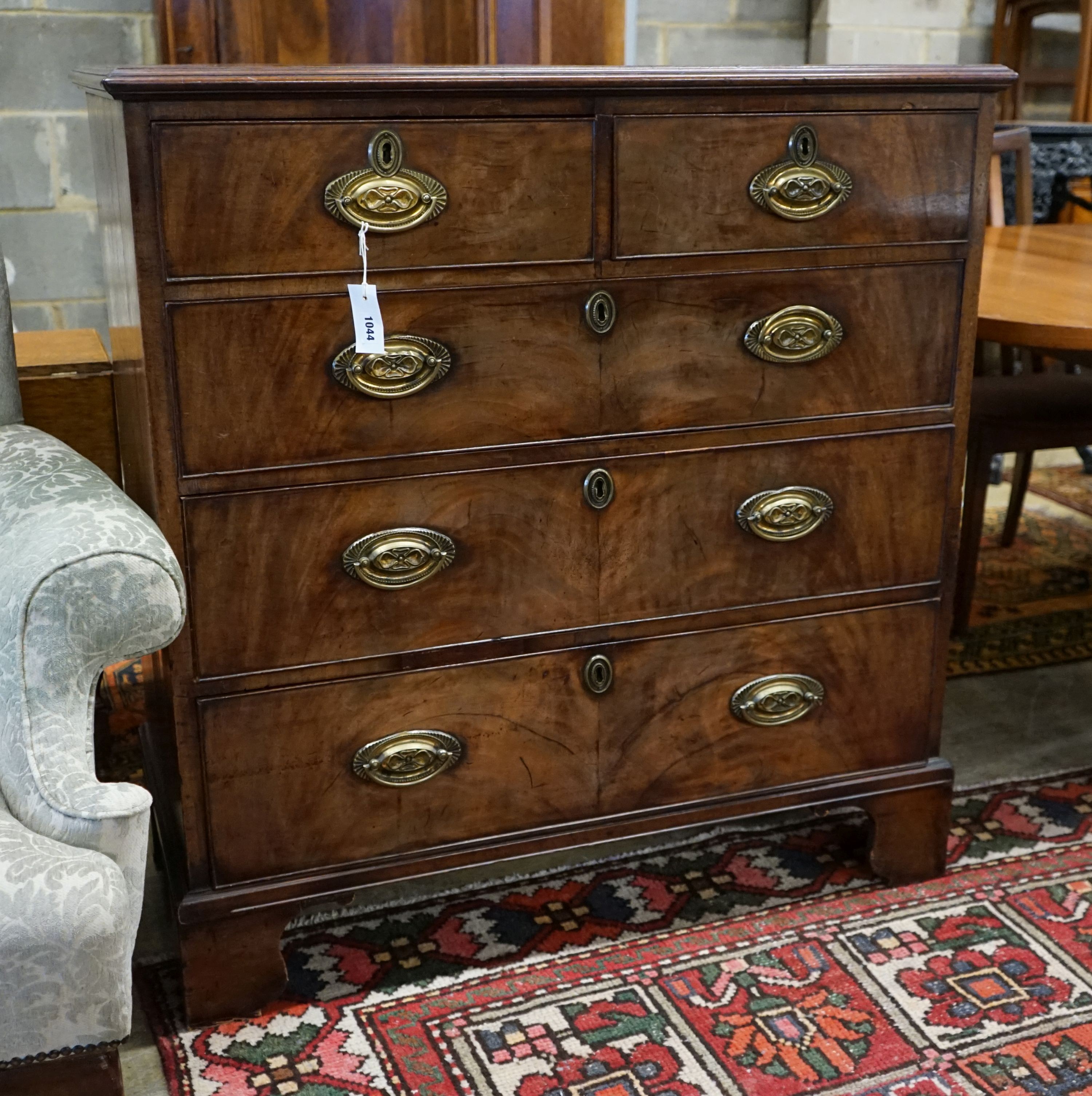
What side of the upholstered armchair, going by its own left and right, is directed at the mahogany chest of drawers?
left

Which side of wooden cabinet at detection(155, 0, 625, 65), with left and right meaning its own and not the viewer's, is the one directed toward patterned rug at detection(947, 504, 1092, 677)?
left

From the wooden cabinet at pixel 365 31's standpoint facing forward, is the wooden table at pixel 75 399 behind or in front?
in front

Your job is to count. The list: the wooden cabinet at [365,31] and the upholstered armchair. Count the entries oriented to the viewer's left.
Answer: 0

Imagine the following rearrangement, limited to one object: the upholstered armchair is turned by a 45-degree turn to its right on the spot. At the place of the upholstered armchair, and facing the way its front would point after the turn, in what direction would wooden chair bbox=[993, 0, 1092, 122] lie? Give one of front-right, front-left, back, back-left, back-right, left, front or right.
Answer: back-left

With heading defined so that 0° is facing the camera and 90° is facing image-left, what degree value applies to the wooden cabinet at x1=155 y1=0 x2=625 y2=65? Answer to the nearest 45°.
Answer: approximately 0°

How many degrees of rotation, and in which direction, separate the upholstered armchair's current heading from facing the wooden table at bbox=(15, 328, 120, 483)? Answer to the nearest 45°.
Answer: approximately 135° to its left

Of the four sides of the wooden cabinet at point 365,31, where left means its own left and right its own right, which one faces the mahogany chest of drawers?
front

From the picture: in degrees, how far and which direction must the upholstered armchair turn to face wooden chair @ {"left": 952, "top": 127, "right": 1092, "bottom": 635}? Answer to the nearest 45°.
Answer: approximately 90° to its left

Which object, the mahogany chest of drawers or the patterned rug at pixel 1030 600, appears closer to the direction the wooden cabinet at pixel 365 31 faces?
the mahogany chest of drawers

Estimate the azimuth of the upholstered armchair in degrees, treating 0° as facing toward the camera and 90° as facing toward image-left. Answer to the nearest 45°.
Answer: approximately 315°

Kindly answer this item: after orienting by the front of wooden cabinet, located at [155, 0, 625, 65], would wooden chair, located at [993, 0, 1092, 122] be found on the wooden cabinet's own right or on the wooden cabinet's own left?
on the wooden cabinet's own left
